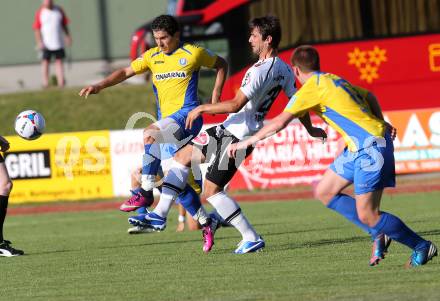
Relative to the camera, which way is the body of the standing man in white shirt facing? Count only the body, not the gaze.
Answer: toward the camera

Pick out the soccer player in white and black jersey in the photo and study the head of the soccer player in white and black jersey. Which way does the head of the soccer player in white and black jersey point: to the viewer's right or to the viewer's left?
to the viewer's left

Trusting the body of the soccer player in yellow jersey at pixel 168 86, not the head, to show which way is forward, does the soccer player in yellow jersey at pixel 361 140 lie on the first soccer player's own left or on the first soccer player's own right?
on the first soccer player's own left

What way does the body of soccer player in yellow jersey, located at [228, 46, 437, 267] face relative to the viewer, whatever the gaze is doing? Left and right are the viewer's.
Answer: facing away from the viewer and to the left of the viewer

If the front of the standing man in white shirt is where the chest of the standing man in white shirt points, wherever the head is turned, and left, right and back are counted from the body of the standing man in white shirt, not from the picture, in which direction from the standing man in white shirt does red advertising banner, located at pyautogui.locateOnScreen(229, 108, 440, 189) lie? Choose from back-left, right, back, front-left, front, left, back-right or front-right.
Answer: front-left

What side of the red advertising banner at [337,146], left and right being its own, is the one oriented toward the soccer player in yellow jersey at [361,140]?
front

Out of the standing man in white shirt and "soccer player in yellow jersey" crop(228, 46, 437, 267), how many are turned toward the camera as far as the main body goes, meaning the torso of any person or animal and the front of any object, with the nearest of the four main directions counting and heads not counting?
1

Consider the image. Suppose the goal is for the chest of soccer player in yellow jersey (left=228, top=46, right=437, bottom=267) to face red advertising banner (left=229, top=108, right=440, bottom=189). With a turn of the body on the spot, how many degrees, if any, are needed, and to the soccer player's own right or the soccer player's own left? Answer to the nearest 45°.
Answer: approximately 45° to the soccer player's own right

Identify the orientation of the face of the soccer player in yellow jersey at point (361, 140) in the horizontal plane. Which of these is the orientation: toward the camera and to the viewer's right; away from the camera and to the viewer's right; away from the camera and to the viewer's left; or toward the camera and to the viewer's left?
away from the camera and to the viewer's left

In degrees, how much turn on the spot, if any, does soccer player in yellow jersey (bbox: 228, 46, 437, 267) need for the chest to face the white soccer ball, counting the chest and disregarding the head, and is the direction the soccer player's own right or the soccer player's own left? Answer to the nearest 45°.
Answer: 0° — they already face it

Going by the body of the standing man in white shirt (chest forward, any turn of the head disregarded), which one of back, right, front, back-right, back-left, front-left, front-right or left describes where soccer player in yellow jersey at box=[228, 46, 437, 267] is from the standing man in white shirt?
front

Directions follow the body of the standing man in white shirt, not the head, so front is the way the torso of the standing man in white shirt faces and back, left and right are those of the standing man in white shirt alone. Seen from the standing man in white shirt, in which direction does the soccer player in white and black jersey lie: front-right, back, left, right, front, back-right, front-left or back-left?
front

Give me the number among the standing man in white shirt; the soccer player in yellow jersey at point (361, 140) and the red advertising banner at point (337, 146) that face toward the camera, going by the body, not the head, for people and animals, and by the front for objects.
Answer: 2

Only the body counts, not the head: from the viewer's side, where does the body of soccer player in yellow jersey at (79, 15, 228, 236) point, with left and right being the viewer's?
facing the viewer and to the left of the viewer
